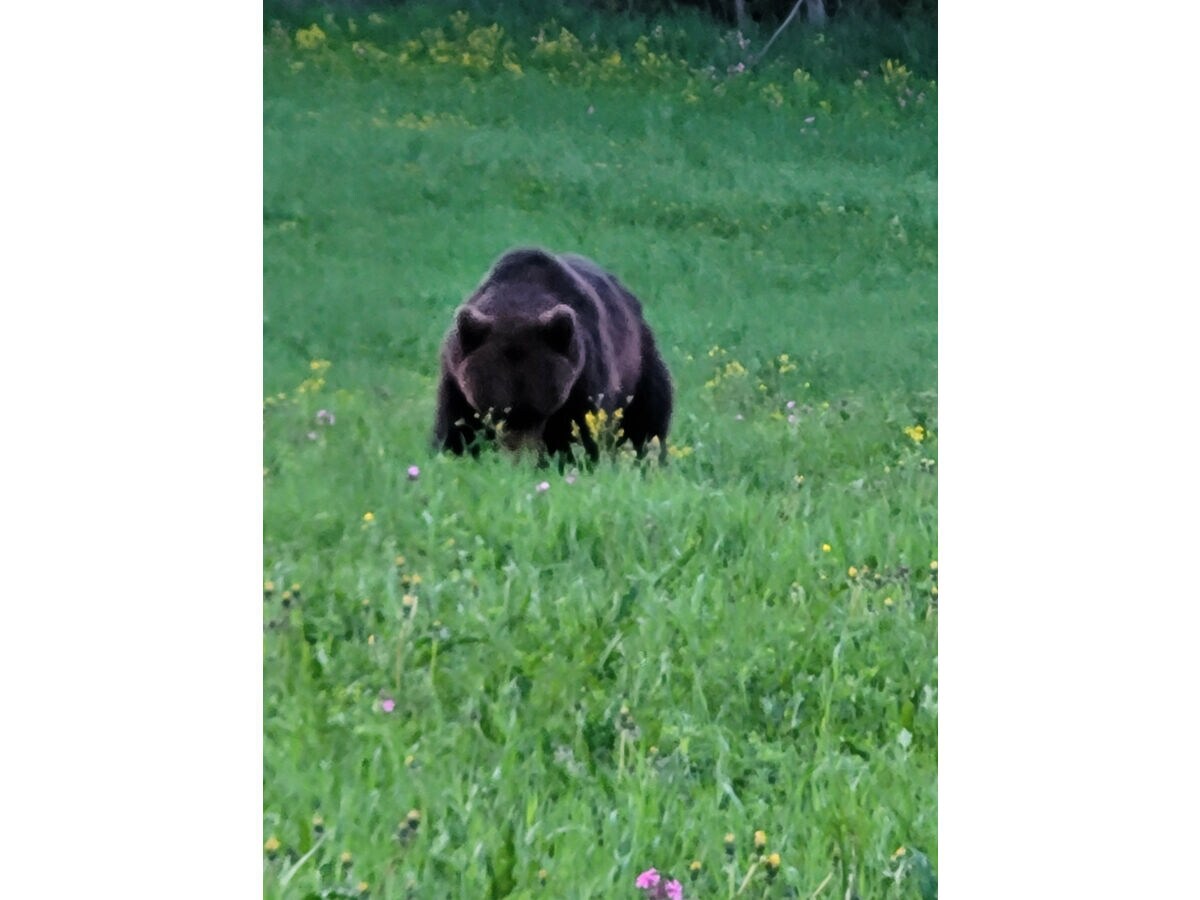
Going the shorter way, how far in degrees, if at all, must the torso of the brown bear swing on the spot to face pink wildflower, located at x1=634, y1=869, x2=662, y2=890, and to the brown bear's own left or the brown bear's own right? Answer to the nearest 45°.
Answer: approximately 45° to the brown bear's own left

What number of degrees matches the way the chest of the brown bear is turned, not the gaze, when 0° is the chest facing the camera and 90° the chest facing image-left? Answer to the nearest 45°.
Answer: approximately 45°
